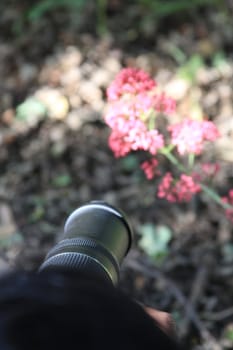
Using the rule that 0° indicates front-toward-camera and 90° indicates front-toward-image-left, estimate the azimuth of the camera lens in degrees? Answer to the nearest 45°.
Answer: approximately 225°
